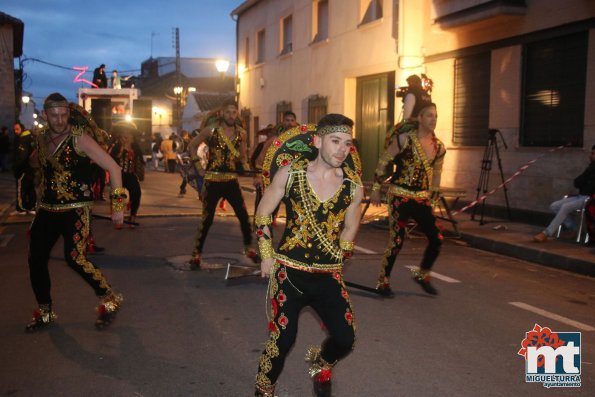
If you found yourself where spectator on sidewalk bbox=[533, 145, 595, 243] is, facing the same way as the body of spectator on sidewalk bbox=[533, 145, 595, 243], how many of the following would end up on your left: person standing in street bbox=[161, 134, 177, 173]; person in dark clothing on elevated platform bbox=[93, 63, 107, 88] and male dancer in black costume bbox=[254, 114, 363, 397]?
1

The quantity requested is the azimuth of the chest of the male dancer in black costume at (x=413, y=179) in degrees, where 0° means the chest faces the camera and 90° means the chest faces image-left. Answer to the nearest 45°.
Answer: approximately 315°

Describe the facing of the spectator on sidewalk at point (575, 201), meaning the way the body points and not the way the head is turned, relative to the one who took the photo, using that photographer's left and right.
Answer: facing to the left of the viewer

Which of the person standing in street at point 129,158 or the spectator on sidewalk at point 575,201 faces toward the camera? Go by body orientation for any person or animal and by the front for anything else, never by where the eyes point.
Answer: the person standing in street

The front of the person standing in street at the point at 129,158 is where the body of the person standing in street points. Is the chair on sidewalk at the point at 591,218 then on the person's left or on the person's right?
on the person's left

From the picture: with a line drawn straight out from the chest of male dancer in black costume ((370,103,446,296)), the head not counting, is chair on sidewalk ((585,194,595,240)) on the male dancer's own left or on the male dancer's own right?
on the male dancer's own left

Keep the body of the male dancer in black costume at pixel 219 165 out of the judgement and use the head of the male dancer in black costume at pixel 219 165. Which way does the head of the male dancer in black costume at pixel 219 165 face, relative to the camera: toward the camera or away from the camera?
toward the camera

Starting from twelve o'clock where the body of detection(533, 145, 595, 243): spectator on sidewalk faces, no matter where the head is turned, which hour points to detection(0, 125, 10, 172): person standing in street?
The person standing in street is roughly at 1 o'clock from the spectator on sidewalk.

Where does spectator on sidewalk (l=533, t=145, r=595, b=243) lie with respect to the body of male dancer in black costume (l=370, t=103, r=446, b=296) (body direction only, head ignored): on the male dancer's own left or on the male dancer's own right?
on the male dancer's own left

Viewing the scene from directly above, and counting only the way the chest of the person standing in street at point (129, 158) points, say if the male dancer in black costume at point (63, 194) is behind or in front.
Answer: in front

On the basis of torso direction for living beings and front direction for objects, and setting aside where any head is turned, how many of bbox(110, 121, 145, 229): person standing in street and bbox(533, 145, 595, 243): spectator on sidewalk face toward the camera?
1

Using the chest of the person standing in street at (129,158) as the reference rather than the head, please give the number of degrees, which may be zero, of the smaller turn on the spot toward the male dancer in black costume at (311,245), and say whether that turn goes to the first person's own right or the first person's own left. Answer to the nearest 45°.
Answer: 0° — they already face them

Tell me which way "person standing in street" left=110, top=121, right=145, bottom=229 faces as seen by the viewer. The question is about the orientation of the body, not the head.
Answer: toward the camera

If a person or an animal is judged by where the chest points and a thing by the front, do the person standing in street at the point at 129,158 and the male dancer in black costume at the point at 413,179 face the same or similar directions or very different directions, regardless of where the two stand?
same or similar directions

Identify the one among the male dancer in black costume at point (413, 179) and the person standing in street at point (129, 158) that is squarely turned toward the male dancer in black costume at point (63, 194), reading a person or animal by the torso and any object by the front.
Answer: the person standing in street
